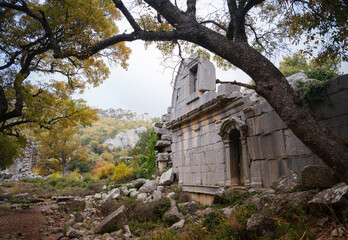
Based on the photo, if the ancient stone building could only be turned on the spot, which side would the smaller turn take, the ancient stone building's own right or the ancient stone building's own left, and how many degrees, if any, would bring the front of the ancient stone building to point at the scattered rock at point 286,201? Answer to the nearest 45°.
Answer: approximately 45° to the ancient stone building's own left

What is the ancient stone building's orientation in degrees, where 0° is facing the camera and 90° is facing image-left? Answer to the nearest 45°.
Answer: approximately 45°

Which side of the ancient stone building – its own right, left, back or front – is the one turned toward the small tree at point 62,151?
right

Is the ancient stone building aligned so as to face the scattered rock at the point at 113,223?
yes

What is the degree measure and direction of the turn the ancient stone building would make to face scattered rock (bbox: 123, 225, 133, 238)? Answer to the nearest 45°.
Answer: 0° — it already faces it

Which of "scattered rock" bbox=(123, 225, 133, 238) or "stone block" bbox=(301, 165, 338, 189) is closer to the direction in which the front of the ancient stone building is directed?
the scattered rock

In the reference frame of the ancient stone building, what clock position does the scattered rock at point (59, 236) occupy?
The scattered rock is roughly at 12 o'clock from the ancient stone building.
